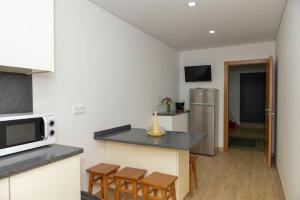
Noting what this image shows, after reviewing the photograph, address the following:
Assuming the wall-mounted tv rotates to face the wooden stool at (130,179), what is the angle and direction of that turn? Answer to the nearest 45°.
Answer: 0° — it already faces it

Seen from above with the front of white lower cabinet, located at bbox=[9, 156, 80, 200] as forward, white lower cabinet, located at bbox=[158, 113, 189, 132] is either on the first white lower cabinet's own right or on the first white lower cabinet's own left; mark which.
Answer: on the first white lower cabinet's own left

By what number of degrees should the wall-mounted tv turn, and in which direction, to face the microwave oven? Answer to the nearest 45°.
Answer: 0° — it already faces it

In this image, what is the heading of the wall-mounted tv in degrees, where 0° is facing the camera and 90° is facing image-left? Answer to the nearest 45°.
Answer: approximately 0°

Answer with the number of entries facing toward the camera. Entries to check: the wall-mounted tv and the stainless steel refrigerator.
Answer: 2

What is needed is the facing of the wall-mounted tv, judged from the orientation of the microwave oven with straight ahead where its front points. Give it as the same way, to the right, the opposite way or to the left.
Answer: to the right

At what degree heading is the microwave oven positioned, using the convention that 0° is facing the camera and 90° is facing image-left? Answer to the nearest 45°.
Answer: approximately 315°

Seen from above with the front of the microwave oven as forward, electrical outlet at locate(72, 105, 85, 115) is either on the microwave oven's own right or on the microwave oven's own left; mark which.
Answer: on the microwave oven's own left

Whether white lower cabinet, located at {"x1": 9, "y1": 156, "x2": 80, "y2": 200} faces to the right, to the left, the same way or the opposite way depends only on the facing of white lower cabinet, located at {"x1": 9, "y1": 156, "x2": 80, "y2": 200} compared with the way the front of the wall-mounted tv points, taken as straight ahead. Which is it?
to the left

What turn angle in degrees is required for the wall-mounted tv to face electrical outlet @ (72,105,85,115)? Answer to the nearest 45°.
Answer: approximately 45° to its right

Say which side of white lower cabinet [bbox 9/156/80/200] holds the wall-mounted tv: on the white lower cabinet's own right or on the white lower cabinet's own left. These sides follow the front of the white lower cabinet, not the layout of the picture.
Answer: on the white lower cabinet's own left
